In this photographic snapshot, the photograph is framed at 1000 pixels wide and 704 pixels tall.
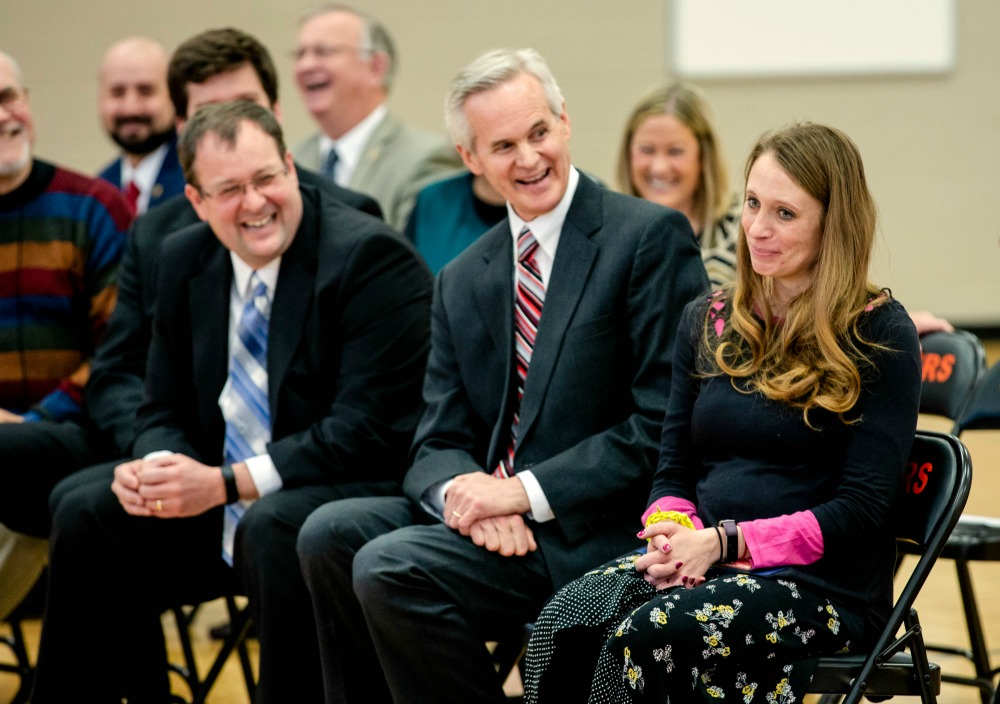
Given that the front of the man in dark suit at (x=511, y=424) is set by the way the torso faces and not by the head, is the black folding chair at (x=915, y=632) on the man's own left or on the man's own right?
on the man's own left

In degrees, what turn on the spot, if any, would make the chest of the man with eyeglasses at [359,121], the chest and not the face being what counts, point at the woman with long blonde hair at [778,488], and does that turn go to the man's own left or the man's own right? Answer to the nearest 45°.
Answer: approximately 45° to the man's own left

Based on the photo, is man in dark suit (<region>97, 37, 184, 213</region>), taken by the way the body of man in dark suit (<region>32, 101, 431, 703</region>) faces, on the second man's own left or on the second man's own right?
on the second man's own right

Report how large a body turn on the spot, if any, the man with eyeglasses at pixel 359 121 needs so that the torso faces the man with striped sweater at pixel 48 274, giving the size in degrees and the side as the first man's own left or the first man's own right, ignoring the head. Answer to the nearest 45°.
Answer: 0° — they already face them

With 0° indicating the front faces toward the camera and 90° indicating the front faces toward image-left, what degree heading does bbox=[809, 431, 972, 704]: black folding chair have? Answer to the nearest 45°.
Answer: approximately 45°

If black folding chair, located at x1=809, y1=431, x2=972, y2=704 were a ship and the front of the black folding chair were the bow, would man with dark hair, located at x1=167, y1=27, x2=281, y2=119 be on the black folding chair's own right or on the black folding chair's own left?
on the black folding chair's own right

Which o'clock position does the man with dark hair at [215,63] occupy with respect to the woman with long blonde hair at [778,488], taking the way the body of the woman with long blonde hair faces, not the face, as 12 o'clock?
The man with dark hair is roughly at 3 o'clock from the woman with long blonde hair.

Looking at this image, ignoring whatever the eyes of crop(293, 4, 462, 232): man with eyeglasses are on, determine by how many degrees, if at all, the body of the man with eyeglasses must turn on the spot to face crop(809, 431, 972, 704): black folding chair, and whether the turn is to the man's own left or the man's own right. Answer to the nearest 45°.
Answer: approximately 45° to the man's own left

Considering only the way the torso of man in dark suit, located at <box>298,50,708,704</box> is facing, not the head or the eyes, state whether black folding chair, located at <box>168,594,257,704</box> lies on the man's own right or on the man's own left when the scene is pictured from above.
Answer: on the man's own right
